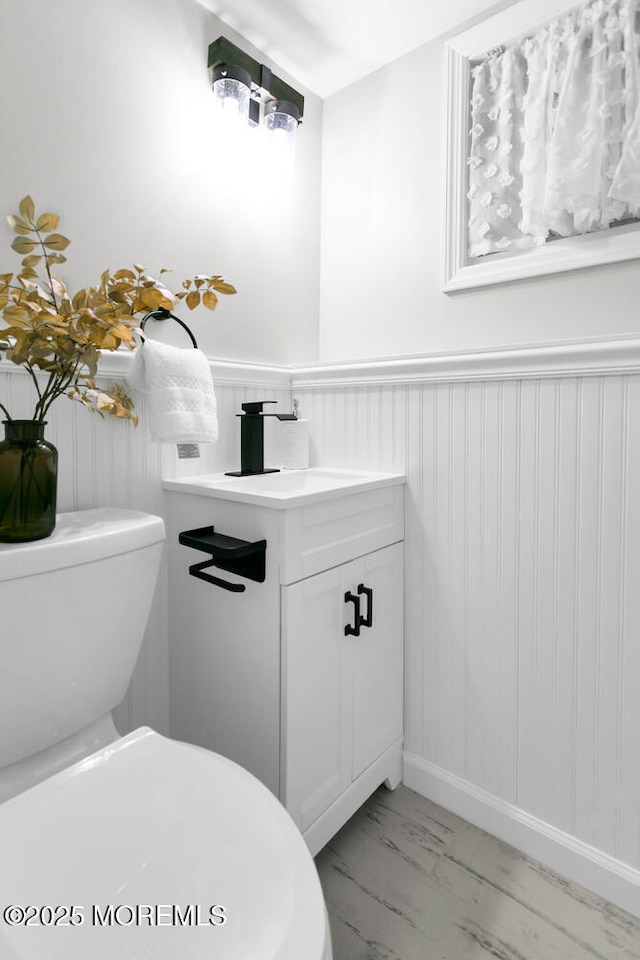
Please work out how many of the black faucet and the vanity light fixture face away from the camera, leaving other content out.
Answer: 0

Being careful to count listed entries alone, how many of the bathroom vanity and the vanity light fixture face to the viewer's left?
0

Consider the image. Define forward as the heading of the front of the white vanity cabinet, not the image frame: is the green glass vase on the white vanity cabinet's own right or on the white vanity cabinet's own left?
on the white vanity cabinet's own right

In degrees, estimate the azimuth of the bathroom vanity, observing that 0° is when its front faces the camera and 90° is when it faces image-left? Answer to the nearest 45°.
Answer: approximately 315°

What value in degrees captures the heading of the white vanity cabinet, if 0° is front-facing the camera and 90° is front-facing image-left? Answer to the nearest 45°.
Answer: approximately 315°
